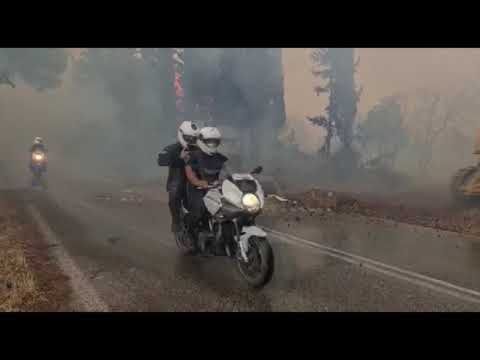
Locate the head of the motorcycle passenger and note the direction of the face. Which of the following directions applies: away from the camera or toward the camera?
toward the camera

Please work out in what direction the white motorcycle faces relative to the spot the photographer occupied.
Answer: facing the viewer and to the right of the viewer

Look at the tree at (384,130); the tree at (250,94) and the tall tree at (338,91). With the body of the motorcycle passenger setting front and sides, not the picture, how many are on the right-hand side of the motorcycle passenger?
0

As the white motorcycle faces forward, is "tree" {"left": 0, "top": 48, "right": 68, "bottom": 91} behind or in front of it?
behind

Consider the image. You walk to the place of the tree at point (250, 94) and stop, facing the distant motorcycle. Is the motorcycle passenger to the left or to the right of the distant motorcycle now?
left

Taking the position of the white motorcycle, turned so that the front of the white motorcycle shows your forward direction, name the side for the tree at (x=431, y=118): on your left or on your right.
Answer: on your left

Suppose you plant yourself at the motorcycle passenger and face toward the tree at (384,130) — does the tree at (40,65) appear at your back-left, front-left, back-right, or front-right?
front-left

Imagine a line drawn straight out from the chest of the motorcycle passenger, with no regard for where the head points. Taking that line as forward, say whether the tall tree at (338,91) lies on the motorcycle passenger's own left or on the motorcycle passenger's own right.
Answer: on the motorcycle passenger's own left

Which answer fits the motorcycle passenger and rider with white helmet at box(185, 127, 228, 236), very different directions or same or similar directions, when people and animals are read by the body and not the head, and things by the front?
same or similar directions

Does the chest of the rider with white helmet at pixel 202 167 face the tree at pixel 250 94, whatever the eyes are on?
no

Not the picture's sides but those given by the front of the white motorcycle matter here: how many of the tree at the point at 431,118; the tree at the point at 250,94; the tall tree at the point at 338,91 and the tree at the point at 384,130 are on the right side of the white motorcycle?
0

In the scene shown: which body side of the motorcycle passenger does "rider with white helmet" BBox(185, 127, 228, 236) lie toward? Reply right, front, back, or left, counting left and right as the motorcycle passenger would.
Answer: front

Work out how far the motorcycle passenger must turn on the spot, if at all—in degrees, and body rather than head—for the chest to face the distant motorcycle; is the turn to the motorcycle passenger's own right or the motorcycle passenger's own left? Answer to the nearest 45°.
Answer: approximately 180°

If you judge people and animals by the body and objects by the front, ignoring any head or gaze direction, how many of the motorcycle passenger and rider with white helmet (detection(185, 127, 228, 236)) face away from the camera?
0

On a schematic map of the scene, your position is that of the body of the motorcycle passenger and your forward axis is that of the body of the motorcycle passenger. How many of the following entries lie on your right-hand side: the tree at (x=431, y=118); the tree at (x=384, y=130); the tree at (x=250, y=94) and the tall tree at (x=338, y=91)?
0
